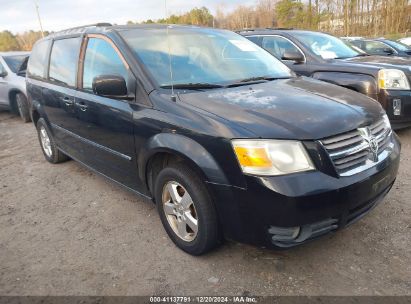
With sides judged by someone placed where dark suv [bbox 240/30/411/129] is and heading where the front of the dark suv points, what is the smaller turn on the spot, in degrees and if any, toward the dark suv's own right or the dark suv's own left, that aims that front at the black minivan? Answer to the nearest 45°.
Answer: approximately 45° to the dark suv's own right

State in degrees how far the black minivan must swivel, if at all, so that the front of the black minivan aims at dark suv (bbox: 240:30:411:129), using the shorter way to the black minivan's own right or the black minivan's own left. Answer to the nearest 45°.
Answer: approximately 90° to the black minivan's own left

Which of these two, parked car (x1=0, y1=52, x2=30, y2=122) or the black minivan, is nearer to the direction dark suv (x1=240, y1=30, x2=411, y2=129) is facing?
the black minivan

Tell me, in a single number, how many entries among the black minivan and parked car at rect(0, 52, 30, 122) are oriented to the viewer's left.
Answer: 0

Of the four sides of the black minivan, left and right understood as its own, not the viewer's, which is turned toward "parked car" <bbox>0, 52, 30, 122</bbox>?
back

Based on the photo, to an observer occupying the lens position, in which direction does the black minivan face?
facing the viewer and to the right of the viewer

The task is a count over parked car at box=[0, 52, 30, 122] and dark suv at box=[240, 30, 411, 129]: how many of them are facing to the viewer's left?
0
